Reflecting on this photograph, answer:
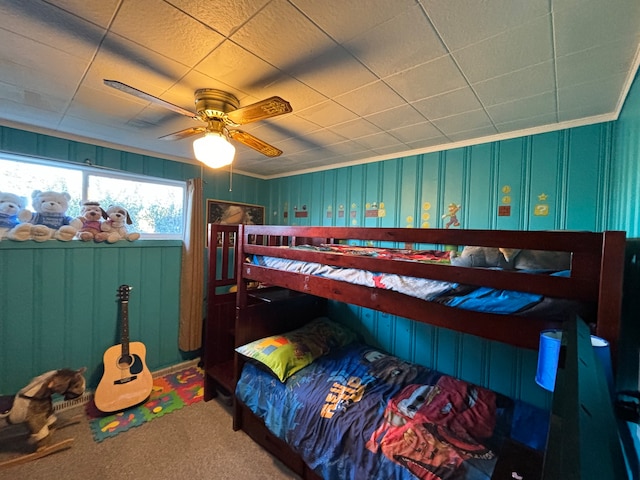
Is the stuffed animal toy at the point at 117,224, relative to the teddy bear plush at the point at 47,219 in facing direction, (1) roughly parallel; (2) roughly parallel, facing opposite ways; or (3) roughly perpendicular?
roughly parallel

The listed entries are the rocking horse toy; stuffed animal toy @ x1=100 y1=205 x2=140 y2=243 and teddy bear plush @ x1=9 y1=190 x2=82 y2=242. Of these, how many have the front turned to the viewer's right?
1

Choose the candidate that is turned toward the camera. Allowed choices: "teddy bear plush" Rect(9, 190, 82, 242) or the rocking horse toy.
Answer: the teddy bear plush

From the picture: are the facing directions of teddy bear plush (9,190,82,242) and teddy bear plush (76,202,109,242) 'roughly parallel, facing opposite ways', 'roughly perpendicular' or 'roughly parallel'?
roughly parallel

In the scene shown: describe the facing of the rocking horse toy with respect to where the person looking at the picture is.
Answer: facing to the right of the viewer

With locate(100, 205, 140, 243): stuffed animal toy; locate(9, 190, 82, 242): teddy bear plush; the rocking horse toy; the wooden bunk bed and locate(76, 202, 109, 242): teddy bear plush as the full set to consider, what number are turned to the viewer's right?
2

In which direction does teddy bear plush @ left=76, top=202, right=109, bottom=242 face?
toward the camera

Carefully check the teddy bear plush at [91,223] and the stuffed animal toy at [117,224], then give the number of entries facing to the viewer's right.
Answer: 0

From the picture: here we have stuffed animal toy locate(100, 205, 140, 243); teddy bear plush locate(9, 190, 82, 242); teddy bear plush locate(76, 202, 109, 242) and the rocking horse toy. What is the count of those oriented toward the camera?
3
